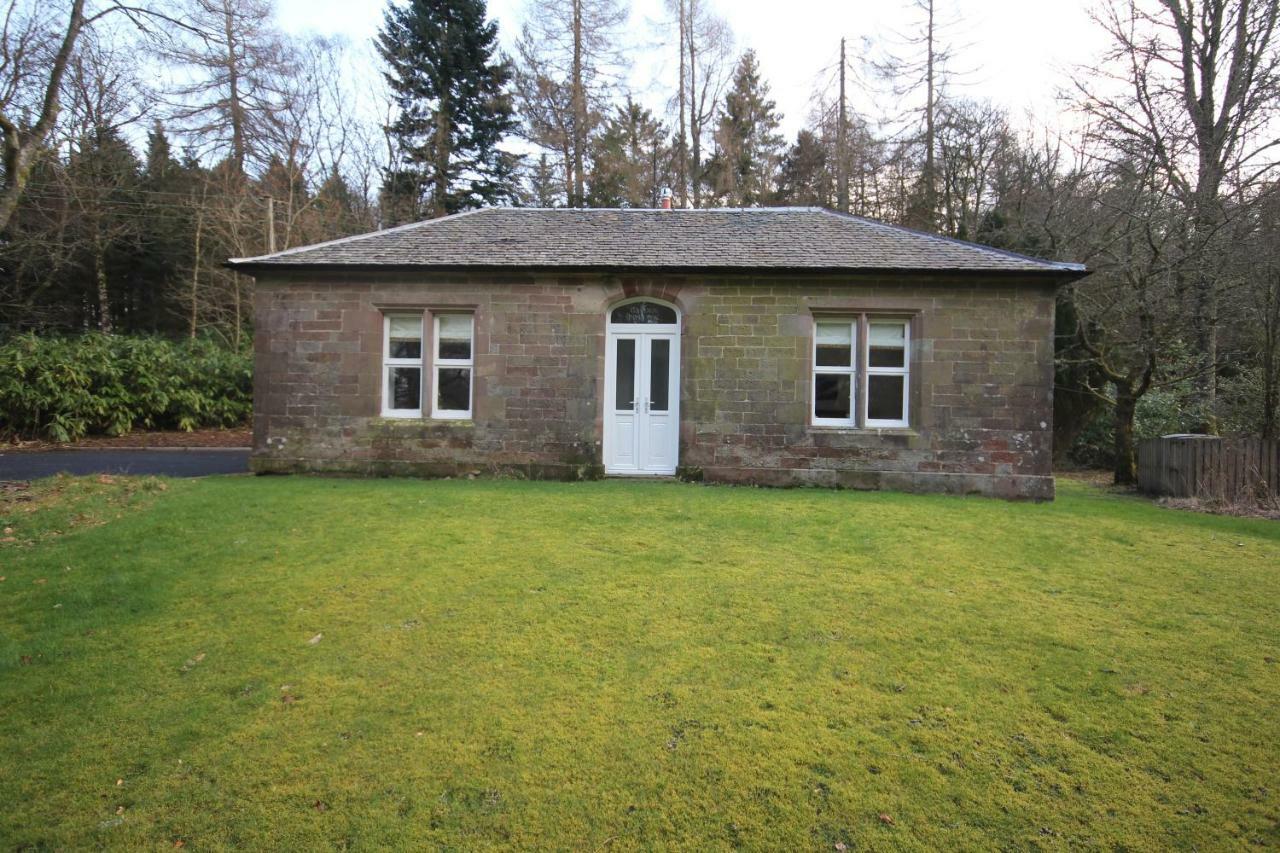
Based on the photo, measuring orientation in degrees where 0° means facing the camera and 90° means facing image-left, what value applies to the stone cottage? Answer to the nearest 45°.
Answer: approximately 0°

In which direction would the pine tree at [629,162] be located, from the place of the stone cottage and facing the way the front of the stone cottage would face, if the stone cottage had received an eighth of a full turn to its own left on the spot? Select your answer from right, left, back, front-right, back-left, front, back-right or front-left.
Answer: back-left

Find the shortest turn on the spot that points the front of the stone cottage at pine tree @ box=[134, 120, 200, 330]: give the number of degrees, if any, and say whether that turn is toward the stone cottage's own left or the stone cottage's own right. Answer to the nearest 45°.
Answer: approximately 135° to the stone cottage's own right

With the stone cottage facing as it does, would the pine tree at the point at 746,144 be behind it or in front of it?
behind

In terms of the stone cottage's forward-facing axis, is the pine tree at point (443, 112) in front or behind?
behind

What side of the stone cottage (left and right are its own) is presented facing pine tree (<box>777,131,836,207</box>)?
back

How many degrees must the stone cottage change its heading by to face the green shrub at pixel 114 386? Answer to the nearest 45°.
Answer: approximately 135° to its right

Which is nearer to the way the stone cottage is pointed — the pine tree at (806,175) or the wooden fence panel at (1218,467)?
the wooden fence panel

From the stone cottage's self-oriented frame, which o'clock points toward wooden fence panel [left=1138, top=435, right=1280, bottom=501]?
The wooden fence panel is roughly at 9 o'clock from the stone cottage.
